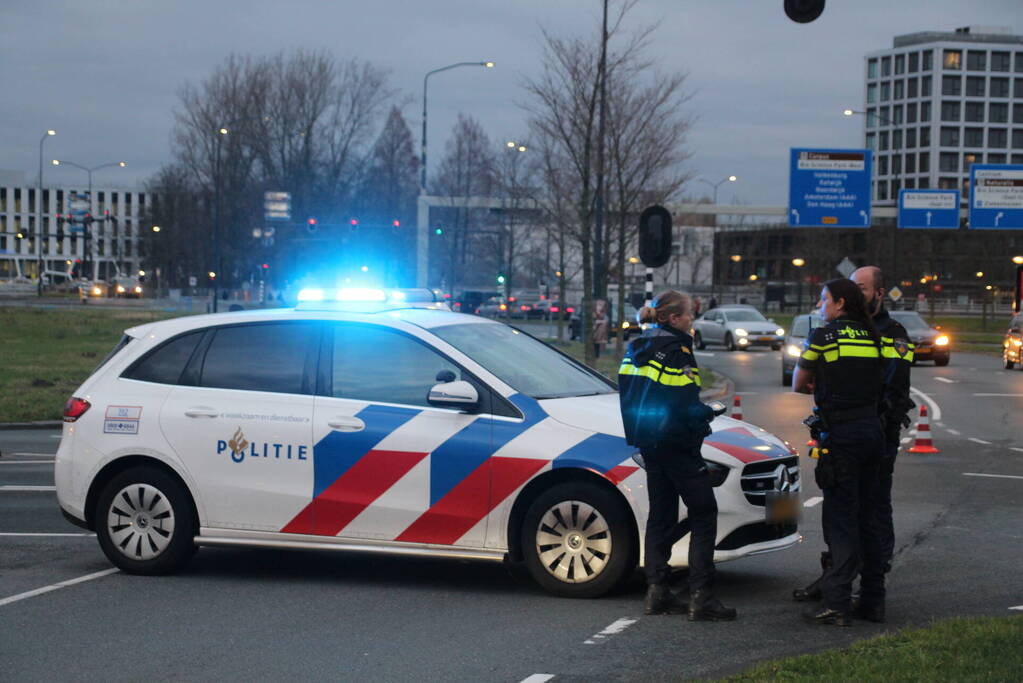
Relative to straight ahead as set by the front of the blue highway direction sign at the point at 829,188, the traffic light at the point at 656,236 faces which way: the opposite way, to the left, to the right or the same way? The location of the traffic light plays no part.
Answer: the opposite way

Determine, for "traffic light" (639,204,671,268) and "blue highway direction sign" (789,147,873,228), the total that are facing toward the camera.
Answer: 1

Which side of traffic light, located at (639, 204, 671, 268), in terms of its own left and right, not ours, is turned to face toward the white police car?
back

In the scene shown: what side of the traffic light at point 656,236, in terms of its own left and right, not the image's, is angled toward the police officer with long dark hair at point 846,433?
back

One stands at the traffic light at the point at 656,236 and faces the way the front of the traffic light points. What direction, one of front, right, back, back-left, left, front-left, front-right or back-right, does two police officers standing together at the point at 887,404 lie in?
back

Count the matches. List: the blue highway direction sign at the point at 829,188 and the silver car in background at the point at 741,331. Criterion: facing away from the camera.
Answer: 0

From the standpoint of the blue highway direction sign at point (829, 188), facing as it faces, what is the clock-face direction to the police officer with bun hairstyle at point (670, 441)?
The police officer with bun hairstyle is roughly at 12 o'clock from the blue highway direction sign.

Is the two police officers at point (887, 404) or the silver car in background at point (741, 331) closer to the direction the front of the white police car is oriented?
the two police officers

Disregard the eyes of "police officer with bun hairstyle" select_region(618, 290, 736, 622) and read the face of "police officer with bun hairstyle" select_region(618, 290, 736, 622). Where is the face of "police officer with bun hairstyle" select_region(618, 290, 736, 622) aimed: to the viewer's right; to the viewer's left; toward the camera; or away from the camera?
to the viewer's right

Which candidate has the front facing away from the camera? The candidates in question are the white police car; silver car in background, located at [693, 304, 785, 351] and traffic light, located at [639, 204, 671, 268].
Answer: the traffic light

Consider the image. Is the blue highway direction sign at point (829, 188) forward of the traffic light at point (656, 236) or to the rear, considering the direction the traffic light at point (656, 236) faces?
forward

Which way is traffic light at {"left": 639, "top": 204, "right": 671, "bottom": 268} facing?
away from the camera

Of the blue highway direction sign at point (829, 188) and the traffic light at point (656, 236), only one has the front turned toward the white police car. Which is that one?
the blue highway direction sign

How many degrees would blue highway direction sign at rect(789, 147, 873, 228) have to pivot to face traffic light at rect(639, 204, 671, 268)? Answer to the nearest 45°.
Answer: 0° — it already faces it
